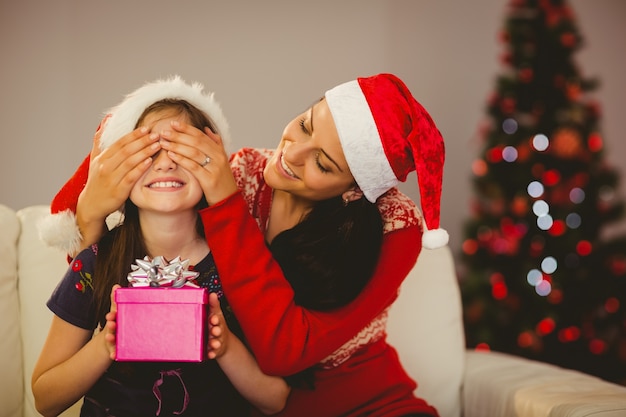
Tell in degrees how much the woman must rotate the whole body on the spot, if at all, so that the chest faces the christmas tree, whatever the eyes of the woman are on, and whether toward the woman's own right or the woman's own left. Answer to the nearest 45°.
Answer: approximately 180°

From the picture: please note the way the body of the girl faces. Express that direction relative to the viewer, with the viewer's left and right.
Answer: facing the viewer

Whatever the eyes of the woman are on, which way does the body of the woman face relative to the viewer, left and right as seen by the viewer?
facing the viewer and to the left of the viewer

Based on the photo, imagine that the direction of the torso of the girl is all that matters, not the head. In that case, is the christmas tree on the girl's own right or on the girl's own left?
on the girl's own left

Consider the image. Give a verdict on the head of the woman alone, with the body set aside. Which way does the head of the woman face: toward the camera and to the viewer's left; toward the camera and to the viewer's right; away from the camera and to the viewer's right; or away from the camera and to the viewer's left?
toward the camera and to the viewer's left

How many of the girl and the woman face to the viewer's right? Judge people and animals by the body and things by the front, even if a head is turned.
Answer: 0
